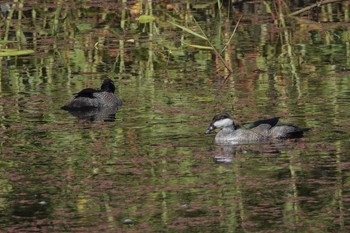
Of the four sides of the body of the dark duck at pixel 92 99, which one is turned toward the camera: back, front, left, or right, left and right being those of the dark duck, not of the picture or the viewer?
right
